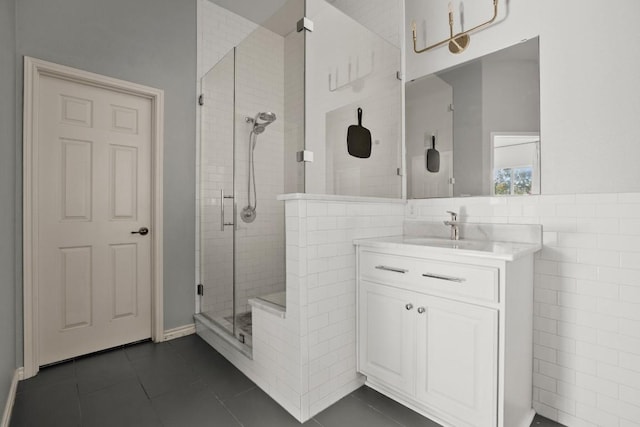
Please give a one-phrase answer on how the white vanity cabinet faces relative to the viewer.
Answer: facing the viewer and to the left of the viewer

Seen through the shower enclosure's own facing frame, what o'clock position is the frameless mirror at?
The frameless mirror is roughly at 8 o'clock from the shower enclosure.

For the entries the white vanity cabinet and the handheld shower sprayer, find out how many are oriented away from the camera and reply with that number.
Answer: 0

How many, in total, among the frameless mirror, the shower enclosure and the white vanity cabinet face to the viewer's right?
0

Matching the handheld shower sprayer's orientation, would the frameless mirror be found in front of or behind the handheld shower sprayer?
in front

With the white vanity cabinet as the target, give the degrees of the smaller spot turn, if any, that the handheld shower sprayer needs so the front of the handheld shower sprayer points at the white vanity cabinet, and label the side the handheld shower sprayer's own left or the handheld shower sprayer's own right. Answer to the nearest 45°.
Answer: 0° — it already faces it

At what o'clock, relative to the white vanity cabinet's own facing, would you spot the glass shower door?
The glass shower door is roughly at 2 o'clock from the white vanity cabinet.

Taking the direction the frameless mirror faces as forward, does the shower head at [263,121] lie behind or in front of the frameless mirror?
in front

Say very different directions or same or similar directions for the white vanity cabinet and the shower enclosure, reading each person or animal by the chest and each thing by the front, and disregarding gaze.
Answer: same or similar directions

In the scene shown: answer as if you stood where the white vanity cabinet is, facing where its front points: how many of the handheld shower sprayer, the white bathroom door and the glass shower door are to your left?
0

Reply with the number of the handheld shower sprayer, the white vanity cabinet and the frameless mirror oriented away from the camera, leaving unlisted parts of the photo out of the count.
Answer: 0

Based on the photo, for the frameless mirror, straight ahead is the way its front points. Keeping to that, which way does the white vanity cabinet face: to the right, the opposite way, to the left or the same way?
the same way

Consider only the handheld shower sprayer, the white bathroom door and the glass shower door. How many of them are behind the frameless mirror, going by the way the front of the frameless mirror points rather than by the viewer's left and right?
0

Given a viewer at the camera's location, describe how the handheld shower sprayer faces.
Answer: facing the viewer and to the right of the viewer
